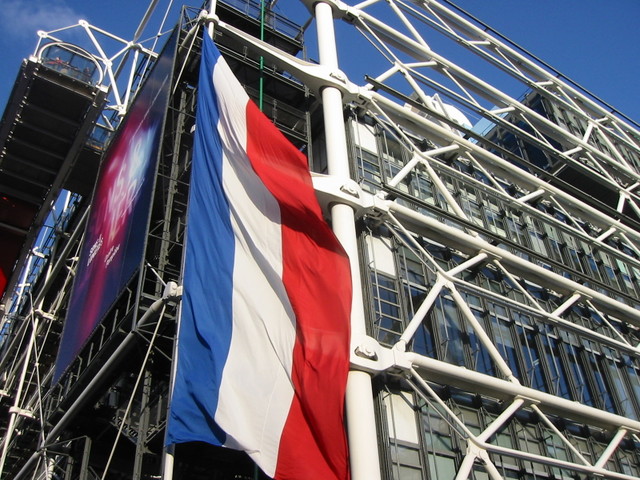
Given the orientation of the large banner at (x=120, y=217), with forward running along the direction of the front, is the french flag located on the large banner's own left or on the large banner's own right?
on the large banner's own left

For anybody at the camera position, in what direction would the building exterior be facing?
facing the viewer and to the left of the viewer
